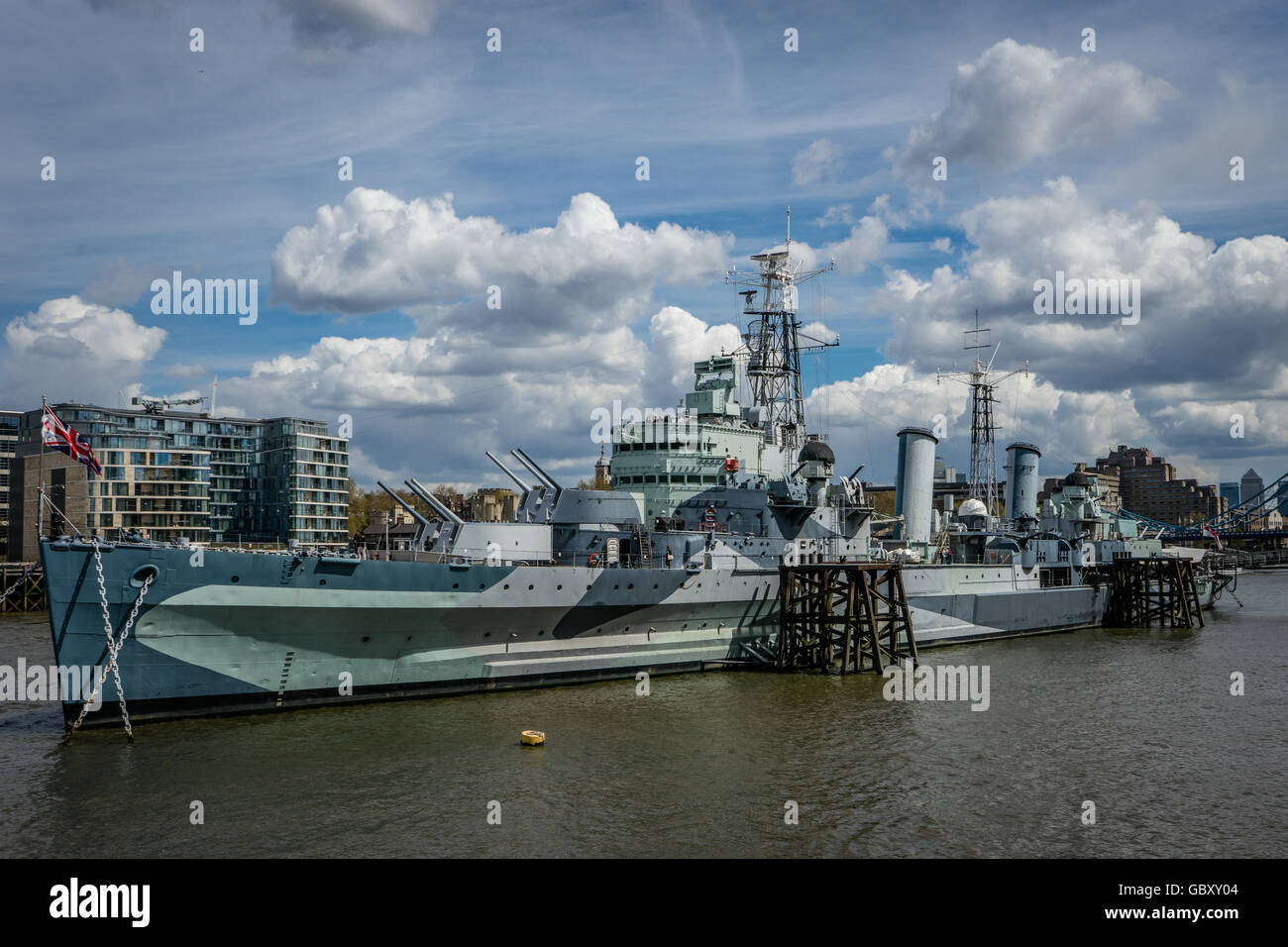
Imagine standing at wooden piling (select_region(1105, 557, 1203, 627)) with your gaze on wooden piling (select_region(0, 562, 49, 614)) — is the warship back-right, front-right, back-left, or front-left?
front-left

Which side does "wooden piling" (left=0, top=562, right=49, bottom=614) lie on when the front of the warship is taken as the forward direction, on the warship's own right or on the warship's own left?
on the warship's own right

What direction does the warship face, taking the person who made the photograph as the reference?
facing the viewer and to the left of the viewer

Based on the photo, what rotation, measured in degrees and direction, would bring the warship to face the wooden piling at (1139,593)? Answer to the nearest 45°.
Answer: approximately 180°
